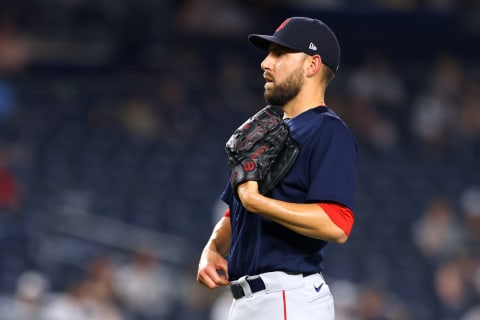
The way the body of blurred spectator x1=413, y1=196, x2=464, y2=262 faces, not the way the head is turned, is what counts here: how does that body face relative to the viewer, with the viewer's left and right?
facing the viewer

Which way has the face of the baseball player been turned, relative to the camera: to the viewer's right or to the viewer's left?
to the viewer's left

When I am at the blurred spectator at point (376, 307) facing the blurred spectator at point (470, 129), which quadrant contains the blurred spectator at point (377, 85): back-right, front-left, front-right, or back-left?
front-left

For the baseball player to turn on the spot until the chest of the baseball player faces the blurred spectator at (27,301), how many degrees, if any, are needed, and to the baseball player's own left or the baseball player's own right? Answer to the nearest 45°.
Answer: approximately 45° to the baseball player's own right

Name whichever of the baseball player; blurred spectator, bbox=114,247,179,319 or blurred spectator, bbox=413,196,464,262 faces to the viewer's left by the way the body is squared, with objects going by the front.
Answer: the baseball player

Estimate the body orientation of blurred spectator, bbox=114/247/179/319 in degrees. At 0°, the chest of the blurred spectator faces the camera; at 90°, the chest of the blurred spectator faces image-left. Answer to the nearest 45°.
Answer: approximately 0°

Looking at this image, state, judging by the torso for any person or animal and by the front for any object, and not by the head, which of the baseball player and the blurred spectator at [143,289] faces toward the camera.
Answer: the blurred spectator

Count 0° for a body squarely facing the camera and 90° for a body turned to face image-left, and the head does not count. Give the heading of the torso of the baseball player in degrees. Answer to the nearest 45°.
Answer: approximately 90°
